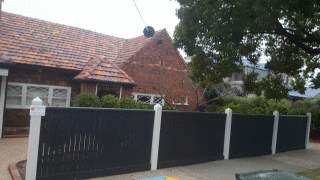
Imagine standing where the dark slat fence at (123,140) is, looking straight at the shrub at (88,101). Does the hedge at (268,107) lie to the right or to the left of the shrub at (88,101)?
right

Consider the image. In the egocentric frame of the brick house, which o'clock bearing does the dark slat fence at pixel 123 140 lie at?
The dark slat fence is roughly at 1 o'clock from the brick house.

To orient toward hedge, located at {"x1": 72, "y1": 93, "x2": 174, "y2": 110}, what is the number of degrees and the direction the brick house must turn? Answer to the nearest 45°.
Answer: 0° — it already faces it

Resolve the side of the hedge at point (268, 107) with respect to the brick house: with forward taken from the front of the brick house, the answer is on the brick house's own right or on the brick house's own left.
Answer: on the brick house's own left

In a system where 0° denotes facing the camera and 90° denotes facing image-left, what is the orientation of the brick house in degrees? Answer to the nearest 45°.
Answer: approximately 315°

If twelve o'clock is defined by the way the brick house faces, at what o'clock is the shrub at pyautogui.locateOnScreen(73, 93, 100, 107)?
The shrub is roughly at 1 o'clock from the brick house.

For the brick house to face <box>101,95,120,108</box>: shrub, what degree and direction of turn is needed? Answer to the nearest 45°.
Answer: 0° — it already faces it
